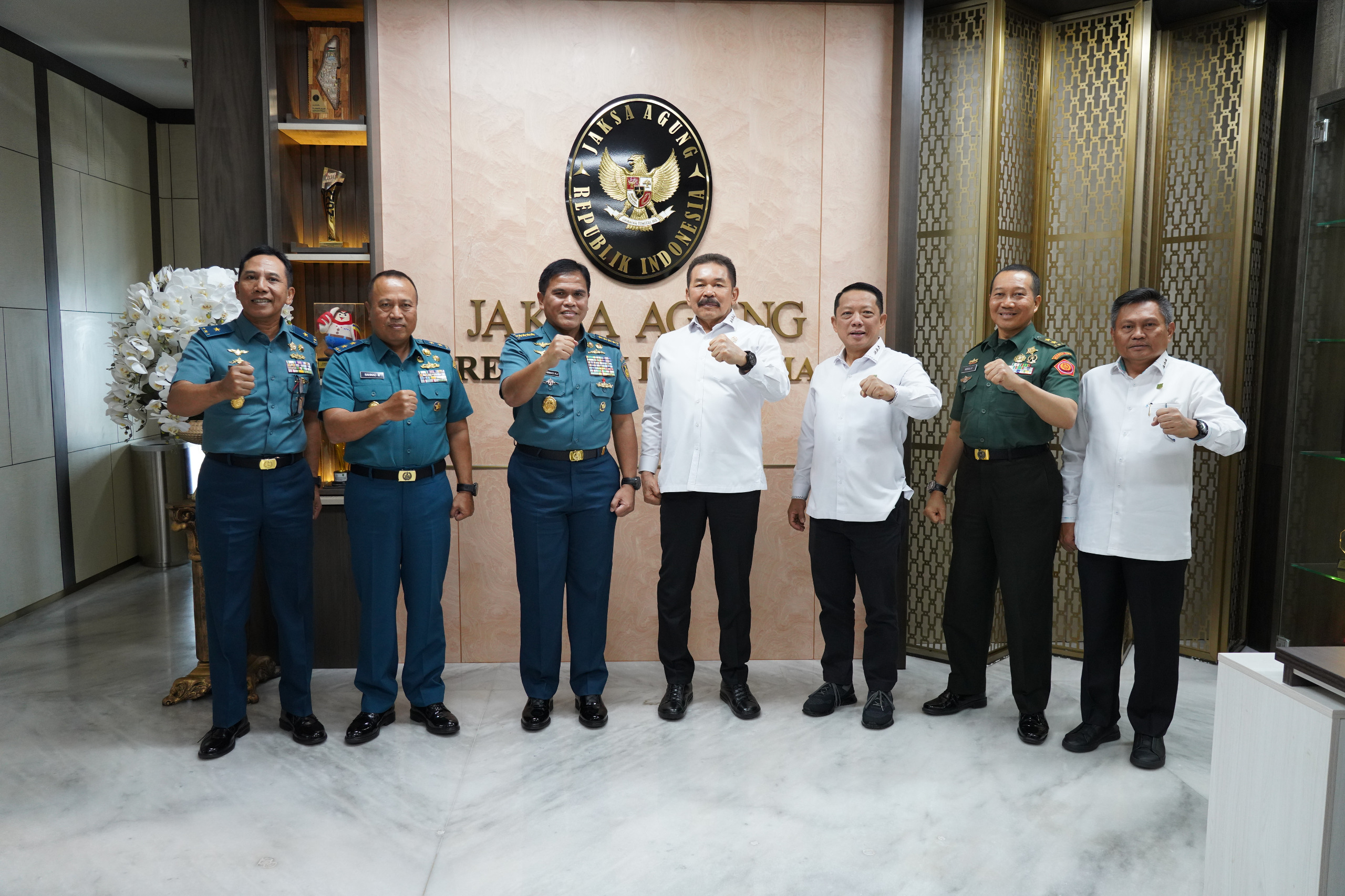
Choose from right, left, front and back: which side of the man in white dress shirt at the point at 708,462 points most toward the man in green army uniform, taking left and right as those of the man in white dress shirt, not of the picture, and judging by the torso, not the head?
left

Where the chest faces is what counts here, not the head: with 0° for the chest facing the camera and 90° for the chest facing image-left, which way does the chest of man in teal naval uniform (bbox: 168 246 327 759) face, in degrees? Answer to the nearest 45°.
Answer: approximately 0°

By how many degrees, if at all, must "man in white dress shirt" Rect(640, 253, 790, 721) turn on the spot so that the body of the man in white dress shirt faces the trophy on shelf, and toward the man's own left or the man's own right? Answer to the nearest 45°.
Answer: approximately 90° to the man's own right

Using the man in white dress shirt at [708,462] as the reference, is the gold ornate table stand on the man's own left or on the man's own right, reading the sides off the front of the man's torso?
on the man's own right

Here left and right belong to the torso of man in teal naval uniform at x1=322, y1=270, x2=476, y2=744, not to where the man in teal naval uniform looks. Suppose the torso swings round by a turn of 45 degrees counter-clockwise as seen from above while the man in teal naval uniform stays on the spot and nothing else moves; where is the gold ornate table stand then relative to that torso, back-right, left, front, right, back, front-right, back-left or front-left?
back

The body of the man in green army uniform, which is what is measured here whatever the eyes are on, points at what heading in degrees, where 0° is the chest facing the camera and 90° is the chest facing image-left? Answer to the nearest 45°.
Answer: approximately 45°

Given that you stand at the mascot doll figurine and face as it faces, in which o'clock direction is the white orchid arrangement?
The white orchid arrangement is roughly at 2 o'clock from the mascot doll figurine.

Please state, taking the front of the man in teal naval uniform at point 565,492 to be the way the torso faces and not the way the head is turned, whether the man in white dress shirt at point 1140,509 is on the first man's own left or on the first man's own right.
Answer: on the first man's own left

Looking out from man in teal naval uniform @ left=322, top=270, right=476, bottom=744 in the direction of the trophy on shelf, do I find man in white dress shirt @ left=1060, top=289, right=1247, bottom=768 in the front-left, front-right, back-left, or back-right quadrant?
back-right

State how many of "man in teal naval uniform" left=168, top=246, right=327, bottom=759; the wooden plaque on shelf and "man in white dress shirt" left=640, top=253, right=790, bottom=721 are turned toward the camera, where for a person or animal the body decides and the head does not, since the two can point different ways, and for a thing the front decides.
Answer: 3
